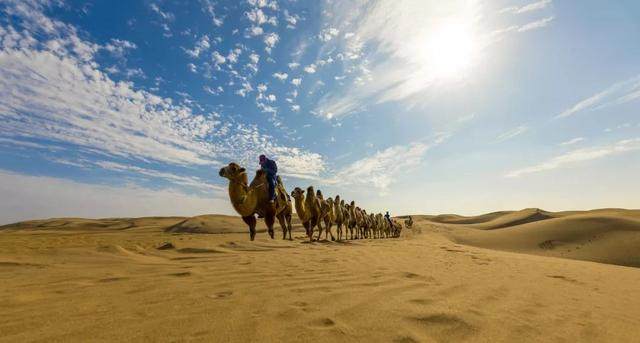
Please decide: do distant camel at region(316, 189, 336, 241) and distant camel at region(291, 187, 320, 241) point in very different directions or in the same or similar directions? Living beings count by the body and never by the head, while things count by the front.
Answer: same or similar directions

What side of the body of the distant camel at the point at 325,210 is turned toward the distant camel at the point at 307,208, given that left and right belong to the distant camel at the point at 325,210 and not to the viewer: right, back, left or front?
front

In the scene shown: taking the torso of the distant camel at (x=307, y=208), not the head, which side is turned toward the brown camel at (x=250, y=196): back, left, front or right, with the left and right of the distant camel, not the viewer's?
front

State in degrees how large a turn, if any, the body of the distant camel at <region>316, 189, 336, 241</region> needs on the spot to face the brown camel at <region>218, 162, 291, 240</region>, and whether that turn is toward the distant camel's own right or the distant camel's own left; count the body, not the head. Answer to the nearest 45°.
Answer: approximately 45° to the distant camel's own left

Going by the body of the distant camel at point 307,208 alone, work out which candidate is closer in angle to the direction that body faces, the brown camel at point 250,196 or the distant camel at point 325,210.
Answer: the brown camel

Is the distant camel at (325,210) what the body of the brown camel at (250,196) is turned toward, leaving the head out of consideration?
no

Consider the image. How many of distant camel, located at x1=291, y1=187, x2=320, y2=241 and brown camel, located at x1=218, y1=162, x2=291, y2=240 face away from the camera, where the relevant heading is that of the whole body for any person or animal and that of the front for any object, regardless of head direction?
0

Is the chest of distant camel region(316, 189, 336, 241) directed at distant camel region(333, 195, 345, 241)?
no

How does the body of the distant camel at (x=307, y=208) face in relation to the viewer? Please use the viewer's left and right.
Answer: facing the viewer and to the left of the viewer

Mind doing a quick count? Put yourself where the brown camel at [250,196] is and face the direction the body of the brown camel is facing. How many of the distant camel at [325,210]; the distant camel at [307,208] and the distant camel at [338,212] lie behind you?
3

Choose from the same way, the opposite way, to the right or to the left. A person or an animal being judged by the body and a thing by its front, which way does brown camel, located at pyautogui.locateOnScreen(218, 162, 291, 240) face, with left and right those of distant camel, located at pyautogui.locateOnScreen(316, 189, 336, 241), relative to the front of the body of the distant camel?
the same way

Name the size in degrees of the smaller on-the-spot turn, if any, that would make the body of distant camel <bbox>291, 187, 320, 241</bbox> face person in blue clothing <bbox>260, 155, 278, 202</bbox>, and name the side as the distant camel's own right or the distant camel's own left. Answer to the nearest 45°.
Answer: approximately 45° to the distant camel's own left

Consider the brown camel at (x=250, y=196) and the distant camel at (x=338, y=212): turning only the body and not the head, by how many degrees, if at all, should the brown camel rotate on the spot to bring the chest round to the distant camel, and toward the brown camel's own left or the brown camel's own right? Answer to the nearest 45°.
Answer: approximately 180°

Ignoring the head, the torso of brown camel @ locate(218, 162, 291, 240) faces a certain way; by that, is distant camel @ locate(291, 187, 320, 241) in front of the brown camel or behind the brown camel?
behind

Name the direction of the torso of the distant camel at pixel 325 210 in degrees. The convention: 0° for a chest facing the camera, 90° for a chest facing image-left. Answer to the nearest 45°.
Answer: approximately 45°

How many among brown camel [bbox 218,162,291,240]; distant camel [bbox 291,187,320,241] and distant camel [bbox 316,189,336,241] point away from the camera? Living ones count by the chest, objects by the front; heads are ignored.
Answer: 0
